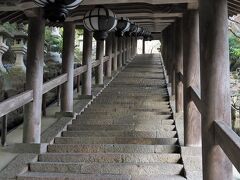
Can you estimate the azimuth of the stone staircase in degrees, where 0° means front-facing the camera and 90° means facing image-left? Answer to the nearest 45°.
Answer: approximately 0°
